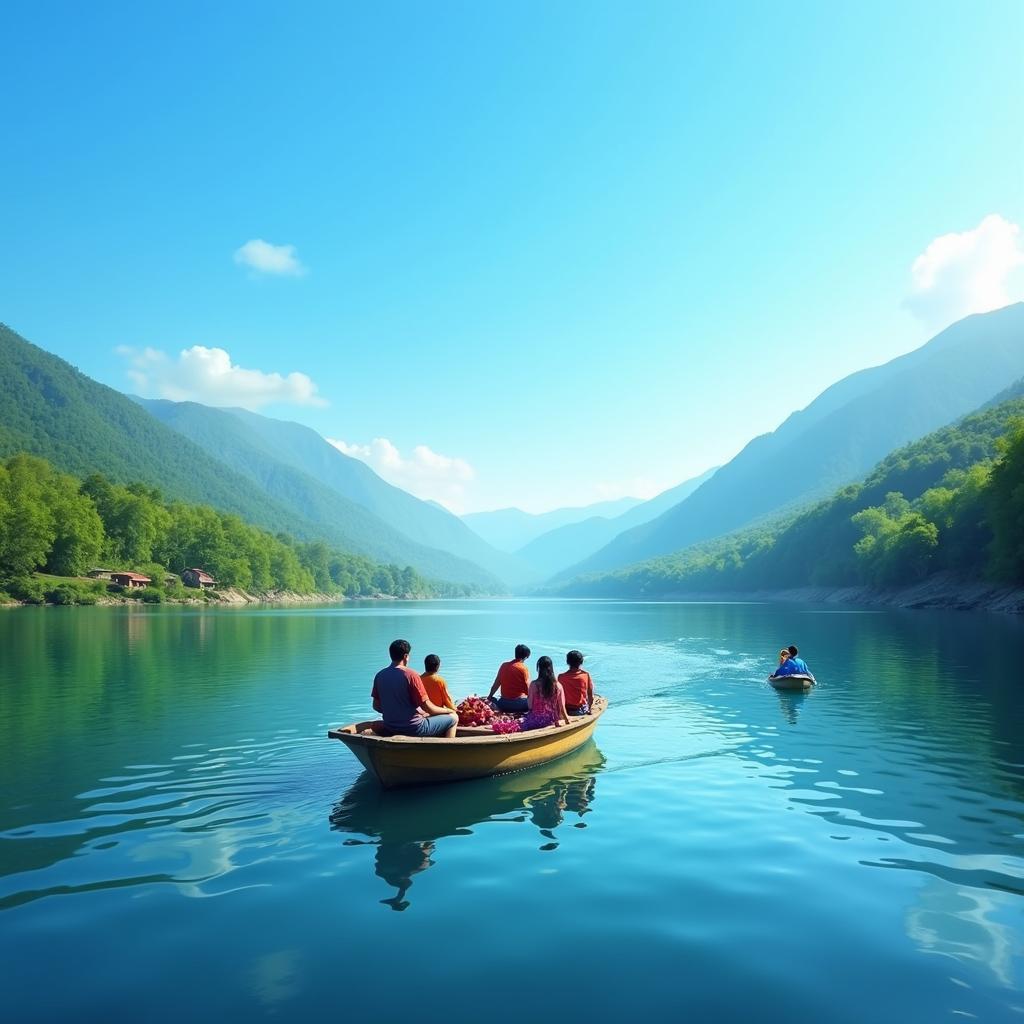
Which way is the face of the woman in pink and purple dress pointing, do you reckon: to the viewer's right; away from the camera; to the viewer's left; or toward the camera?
away from the camera

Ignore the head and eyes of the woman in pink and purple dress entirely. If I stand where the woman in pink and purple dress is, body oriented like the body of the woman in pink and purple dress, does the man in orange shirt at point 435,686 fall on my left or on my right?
on my left

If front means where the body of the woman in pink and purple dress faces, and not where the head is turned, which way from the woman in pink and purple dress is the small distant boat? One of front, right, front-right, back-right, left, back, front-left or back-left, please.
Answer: front-right

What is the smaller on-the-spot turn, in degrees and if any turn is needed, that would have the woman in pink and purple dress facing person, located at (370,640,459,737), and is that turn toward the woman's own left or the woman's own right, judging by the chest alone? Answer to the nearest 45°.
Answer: approximately 135° to the woman's own left

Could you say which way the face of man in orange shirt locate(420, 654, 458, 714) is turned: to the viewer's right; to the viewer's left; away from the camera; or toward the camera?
away from the camera

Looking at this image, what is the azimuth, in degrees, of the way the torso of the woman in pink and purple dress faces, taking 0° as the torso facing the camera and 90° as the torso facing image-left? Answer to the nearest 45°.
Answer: approximately 180°
